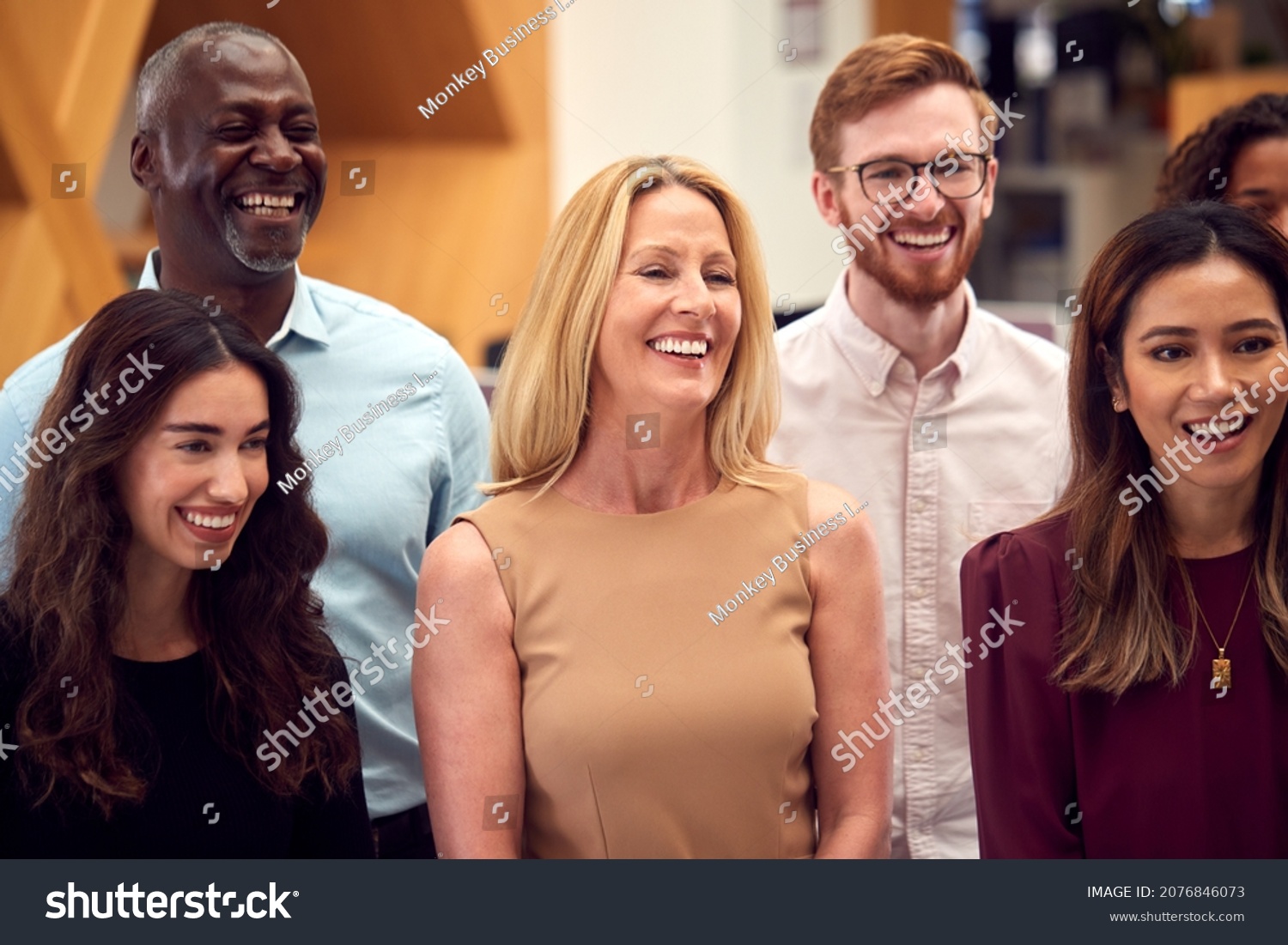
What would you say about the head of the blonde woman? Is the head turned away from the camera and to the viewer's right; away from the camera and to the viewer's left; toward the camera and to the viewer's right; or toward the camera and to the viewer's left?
toward the camera and to the viewer's right

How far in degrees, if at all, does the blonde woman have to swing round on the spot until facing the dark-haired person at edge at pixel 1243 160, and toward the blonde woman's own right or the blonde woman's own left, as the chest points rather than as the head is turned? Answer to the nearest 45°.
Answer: approximately 135° to the blonde woman's own left

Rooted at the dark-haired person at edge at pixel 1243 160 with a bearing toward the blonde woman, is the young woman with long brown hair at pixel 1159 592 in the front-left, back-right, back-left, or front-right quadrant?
front-left

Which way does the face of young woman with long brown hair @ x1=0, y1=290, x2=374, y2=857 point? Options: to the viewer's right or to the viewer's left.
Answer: to the viewer's right

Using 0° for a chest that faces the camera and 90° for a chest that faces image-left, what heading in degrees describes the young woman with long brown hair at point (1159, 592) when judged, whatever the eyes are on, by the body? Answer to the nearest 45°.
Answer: approximately 315°

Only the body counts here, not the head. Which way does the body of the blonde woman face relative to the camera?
toward the camera

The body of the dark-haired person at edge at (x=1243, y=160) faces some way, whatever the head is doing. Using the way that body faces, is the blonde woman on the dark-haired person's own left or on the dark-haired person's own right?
on the dark-haired person's own right
